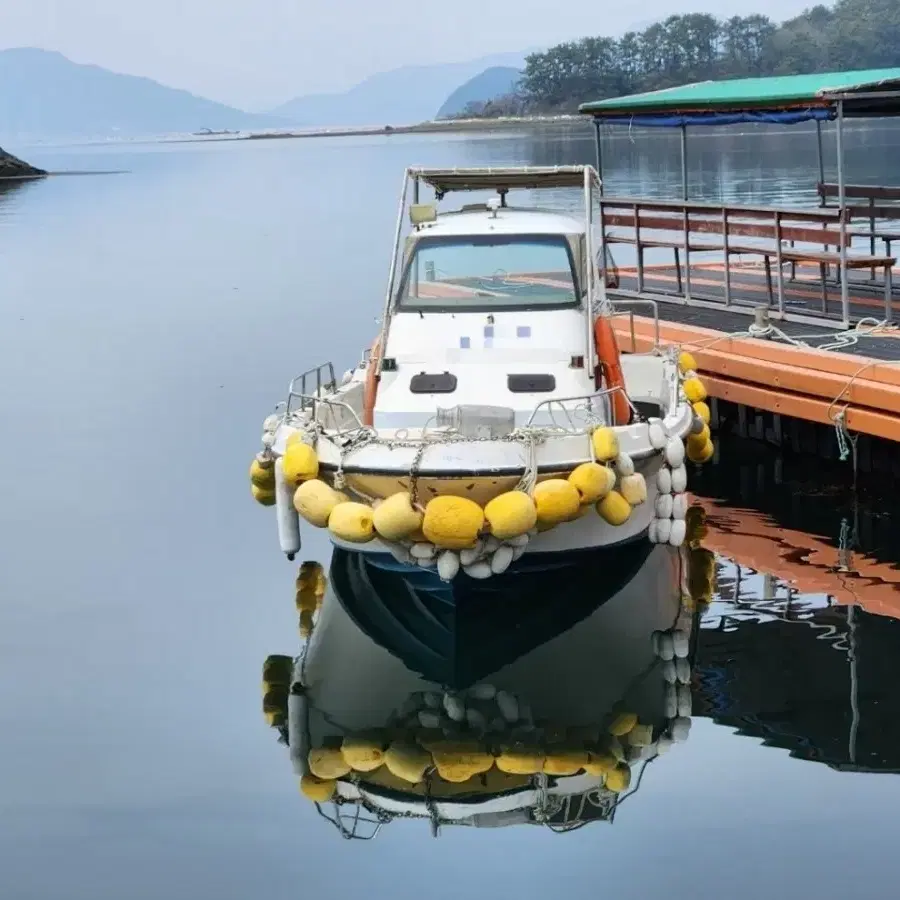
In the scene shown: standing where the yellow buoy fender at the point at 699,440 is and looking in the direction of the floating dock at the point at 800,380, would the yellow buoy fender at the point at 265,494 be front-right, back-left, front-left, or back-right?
back-left

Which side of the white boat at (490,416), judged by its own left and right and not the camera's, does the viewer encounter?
front

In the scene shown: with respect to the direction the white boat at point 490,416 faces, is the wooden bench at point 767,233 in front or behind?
behind
